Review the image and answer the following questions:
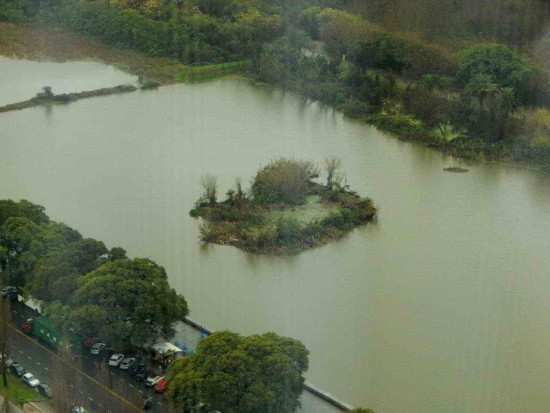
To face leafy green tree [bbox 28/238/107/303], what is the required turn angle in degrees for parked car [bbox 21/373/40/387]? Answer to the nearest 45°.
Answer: approximately 135° to its left

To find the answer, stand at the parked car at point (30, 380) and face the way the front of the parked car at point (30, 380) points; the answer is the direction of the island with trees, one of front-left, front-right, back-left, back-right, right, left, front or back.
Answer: left

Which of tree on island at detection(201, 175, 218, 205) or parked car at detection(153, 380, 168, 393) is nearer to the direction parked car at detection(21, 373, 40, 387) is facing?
the parked car

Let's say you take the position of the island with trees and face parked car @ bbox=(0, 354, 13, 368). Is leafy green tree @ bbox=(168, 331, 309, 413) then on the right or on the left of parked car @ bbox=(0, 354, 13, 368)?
left

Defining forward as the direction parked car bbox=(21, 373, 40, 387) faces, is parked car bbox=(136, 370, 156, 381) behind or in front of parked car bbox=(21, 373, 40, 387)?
in front

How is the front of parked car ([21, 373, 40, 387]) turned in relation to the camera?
facing the viewer and to the right of the viewer

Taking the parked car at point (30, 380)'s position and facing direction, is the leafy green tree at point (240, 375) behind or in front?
in front

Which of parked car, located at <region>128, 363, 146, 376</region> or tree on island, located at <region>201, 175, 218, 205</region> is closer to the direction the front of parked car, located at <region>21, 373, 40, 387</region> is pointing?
the parked car
